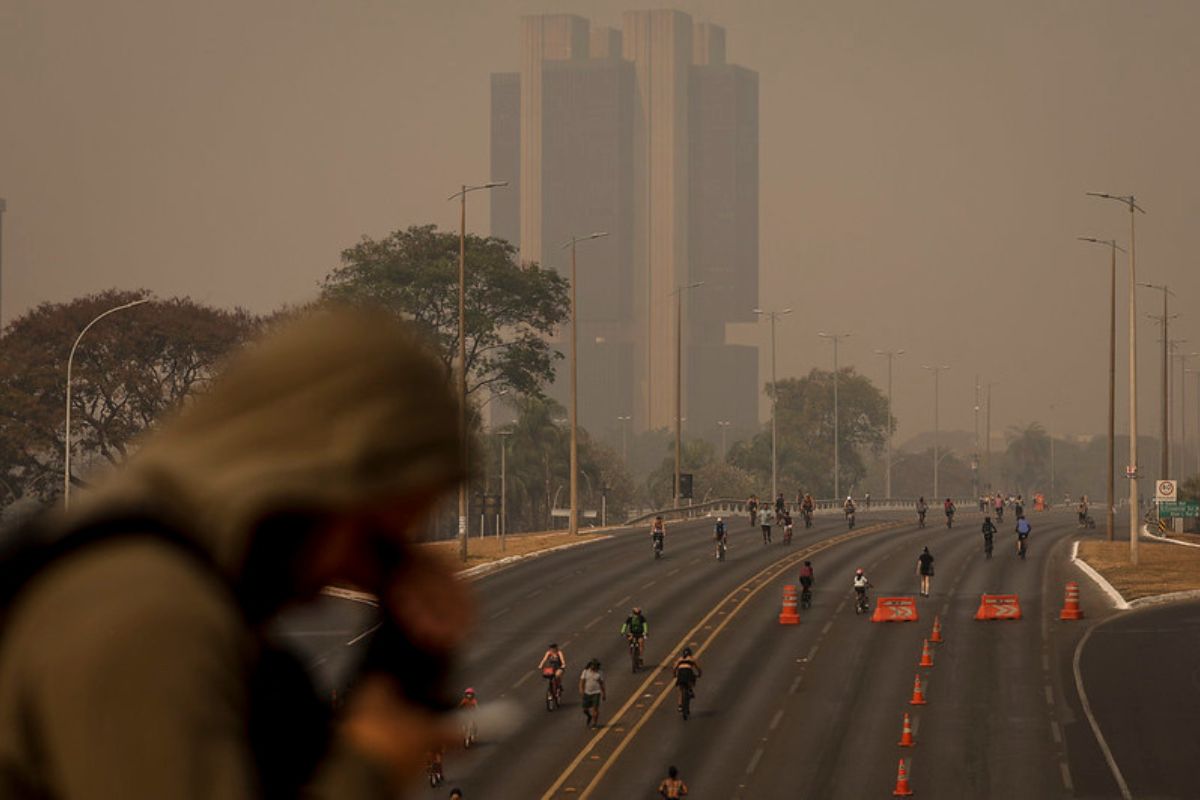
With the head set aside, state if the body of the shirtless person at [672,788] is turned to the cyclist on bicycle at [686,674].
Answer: yes

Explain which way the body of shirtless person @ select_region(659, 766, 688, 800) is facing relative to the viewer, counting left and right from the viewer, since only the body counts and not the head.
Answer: facing away from the viewer

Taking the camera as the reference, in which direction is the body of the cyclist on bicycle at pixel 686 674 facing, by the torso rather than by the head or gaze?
away from the camera

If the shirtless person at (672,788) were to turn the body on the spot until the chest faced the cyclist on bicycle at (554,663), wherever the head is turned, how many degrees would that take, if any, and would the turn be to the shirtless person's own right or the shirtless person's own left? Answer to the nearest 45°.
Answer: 0° — they already face them

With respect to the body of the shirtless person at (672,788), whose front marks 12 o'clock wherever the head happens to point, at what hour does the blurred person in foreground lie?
The blurred person in foreground is roughly at 6 o'clock from the shirtless person.

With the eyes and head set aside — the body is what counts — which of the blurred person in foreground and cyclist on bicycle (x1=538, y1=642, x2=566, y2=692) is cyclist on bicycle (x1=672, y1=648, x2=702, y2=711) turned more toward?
the cyclist on bicycle
